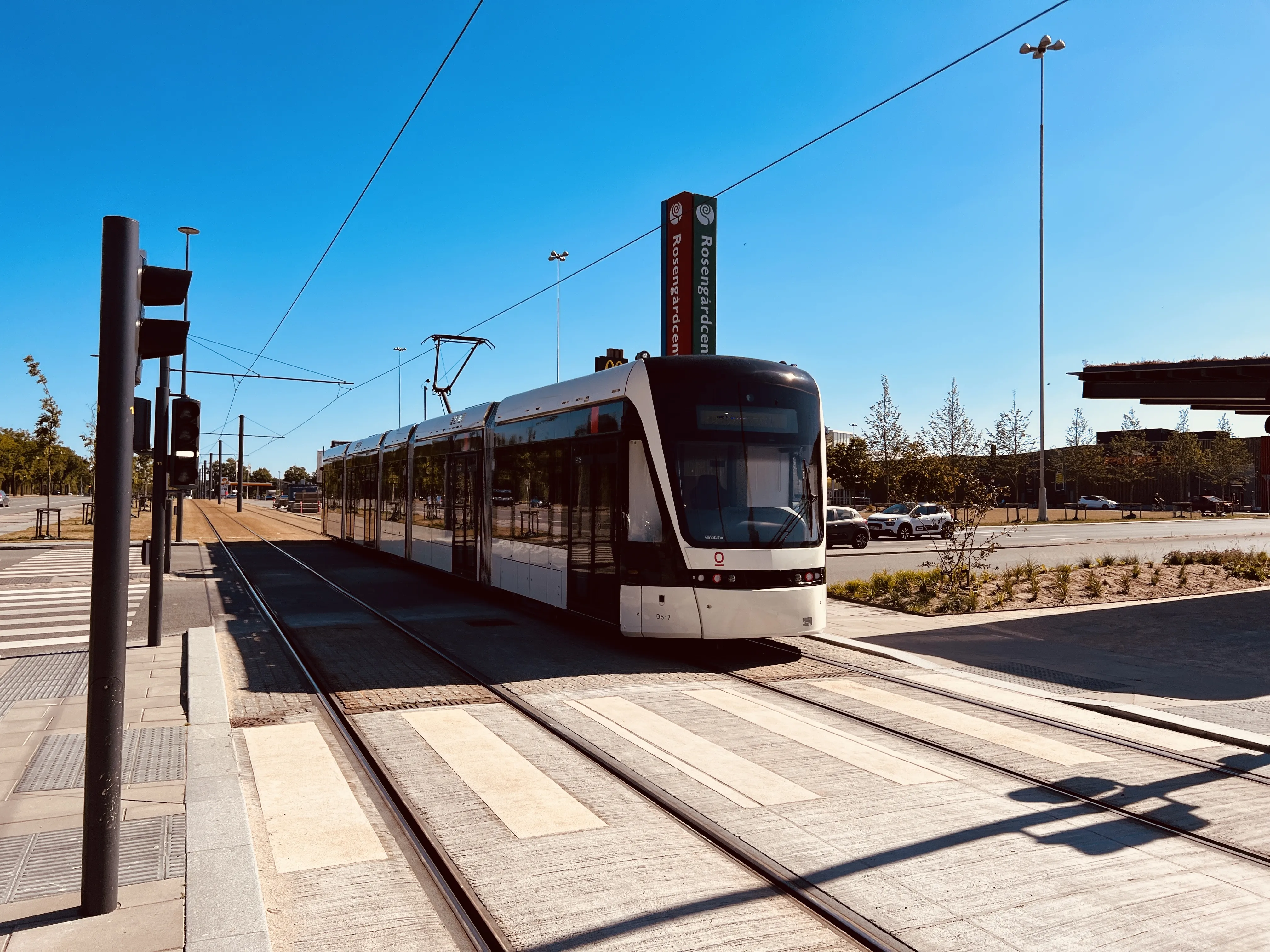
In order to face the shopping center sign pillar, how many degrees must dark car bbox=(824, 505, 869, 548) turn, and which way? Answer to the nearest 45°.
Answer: approximately 45° to its left

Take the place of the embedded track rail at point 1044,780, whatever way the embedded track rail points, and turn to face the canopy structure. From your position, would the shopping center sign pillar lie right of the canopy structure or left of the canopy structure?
left

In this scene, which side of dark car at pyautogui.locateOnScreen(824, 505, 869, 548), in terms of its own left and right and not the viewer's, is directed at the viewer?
left

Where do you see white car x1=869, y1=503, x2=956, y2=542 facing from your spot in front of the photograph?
facing the viewer and to the left of the viewer

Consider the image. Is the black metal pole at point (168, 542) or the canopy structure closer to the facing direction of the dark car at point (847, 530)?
the black metal pole

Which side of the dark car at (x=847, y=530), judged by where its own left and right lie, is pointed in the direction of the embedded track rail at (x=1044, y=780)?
left

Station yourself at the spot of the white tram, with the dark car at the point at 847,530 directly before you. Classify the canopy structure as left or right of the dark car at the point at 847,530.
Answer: right

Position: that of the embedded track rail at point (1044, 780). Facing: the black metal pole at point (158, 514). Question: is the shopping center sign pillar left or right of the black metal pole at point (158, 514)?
right

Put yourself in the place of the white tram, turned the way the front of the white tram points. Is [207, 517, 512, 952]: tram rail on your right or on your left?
on your right

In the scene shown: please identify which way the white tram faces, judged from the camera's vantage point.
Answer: facing the viewer and to the right of the viewer
